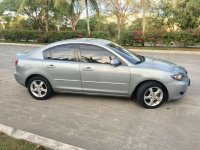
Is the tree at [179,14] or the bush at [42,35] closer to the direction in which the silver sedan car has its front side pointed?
the tree

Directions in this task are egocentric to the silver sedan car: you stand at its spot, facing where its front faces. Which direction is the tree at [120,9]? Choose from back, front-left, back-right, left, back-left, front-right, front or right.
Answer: left

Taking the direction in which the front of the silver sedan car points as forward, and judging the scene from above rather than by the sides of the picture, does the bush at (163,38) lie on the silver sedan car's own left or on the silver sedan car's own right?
on the silver sedan car's own left

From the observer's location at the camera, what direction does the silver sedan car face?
facing to the right of the viewer

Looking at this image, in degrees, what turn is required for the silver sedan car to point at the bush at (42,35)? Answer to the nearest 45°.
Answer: approximately 90° to its left

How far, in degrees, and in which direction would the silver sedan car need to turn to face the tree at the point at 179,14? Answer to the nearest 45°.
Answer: approximately 45° to its left
